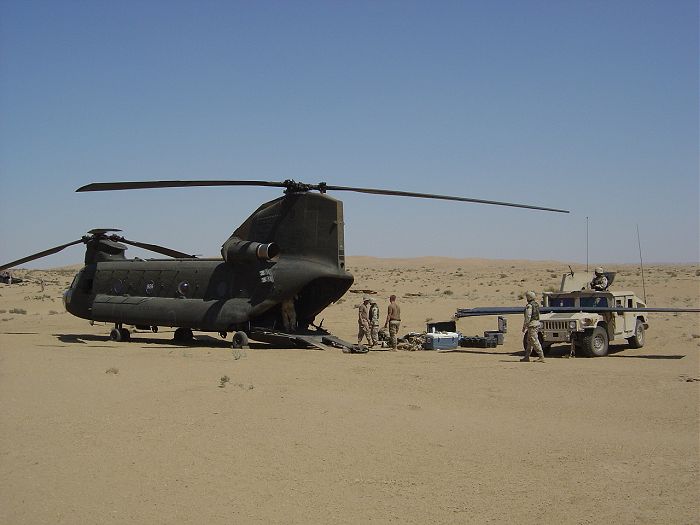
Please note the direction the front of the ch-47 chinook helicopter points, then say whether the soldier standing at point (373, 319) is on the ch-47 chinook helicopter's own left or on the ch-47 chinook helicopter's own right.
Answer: on the ch-47 chinook helicopter's own right

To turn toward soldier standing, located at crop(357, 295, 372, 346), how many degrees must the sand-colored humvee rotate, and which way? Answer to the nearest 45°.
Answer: approximately 45° to its right

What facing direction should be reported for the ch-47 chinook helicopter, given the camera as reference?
facing away from the viewer and to the left of the viewer

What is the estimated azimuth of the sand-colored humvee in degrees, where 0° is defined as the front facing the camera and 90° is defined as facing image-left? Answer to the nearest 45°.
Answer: approximately 45°

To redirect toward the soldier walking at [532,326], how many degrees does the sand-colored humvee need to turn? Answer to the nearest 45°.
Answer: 0° — it already faces them

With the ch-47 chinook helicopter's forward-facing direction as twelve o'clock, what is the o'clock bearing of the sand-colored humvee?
The sand-colored humvee is roughly at 5 o'clock from the ch-47 chinook helicopter.
